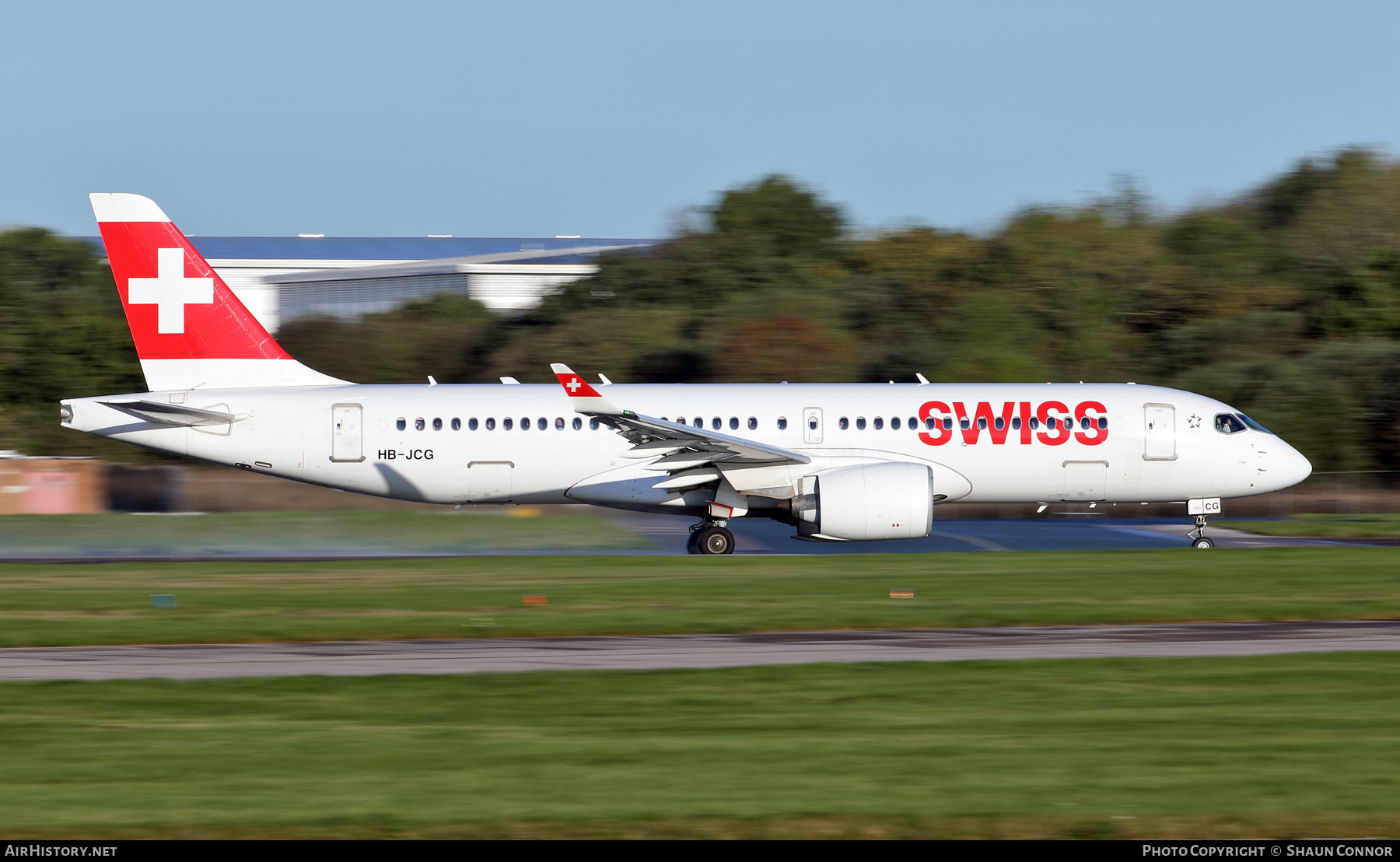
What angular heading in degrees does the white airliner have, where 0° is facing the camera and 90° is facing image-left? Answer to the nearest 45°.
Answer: approximately 270°
